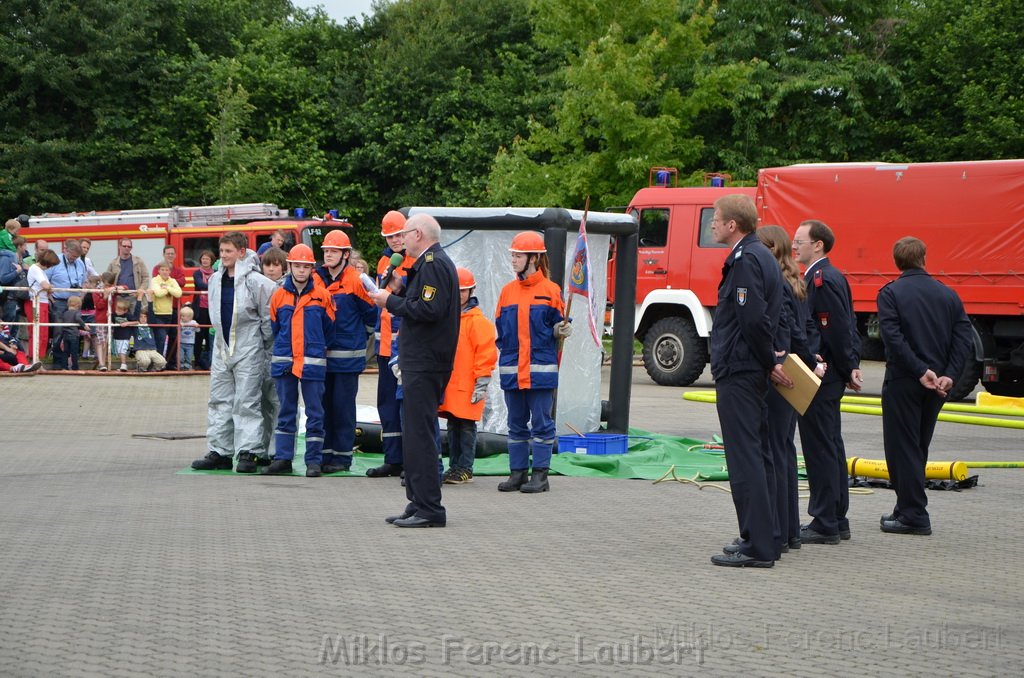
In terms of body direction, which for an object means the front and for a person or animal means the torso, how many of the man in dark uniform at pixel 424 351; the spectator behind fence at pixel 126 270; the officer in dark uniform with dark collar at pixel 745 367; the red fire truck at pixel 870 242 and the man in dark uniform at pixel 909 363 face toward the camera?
1

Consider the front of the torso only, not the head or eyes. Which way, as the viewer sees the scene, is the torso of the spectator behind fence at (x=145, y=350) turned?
toward the camera

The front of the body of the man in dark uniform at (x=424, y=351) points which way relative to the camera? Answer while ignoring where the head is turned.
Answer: to the viewer's left

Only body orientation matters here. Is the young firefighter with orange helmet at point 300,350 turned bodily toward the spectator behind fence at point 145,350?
no

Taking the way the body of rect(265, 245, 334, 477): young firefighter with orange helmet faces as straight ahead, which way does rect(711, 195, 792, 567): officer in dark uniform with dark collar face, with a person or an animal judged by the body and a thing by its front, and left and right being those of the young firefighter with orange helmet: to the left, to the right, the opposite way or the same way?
to the right

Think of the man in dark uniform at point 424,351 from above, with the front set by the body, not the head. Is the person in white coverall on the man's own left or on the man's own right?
on the man's own right

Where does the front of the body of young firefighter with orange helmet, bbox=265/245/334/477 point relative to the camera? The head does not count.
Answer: toward the camera

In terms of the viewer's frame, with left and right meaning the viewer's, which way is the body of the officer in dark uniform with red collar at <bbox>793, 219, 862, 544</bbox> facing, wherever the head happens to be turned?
facing to the left of the viewer

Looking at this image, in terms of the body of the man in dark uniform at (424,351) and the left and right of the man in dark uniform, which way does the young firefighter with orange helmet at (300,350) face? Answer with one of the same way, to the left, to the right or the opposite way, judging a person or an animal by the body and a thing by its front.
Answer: to the left

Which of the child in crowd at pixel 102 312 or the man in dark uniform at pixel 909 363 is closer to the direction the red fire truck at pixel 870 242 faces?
the child in crowd

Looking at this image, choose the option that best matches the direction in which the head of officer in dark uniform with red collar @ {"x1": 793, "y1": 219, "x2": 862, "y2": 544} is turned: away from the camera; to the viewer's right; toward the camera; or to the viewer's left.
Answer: to the viewer's left

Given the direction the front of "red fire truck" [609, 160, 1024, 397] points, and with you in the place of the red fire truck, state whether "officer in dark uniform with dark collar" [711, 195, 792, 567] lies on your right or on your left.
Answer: on your left

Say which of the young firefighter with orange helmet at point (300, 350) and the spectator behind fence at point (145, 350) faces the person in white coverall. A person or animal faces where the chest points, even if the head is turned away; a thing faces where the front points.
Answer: the spectator behind fence

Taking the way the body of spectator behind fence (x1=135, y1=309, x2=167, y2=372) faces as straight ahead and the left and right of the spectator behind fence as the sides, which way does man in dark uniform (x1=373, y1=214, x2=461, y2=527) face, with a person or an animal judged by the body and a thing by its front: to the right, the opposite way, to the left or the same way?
to the right

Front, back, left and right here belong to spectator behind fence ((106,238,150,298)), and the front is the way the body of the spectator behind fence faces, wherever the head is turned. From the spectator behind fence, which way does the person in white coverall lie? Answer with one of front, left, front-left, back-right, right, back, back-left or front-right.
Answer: front

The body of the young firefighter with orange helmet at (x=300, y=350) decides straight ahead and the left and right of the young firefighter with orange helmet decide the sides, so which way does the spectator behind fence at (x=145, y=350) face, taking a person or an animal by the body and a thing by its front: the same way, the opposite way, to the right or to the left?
the same way

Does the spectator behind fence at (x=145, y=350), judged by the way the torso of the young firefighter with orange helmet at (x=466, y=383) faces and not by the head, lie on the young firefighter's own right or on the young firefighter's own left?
on the young firefighter's own right

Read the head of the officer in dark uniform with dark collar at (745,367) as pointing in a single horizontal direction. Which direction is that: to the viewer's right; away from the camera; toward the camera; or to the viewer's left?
to the viewer's left
